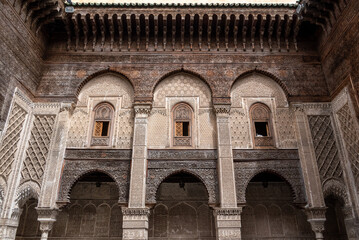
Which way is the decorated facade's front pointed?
toward the camera
